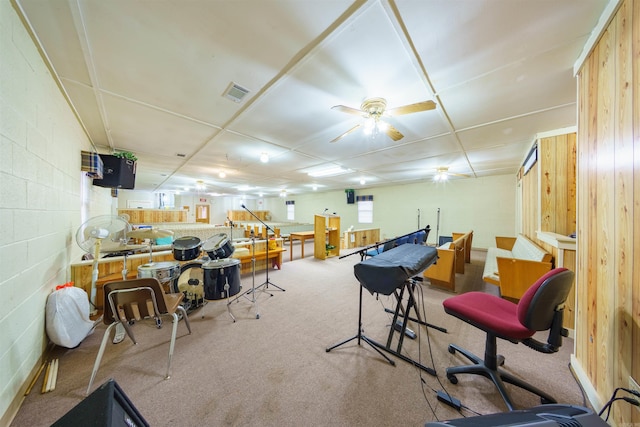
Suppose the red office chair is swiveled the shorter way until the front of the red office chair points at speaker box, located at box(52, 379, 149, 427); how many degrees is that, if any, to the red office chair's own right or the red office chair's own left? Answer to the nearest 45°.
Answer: approximately 90° to the red office chair's own left

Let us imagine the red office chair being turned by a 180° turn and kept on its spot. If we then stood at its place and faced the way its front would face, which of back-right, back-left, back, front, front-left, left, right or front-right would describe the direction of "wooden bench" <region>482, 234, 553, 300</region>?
back-left

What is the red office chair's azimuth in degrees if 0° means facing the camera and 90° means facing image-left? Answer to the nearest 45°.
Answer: approximately 135°

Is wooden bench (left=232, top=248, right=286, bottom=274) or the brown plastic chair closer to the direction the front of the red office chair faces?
the wooden bench

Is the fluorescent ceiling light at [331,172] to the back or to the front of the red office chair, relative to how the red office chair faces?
to the front
